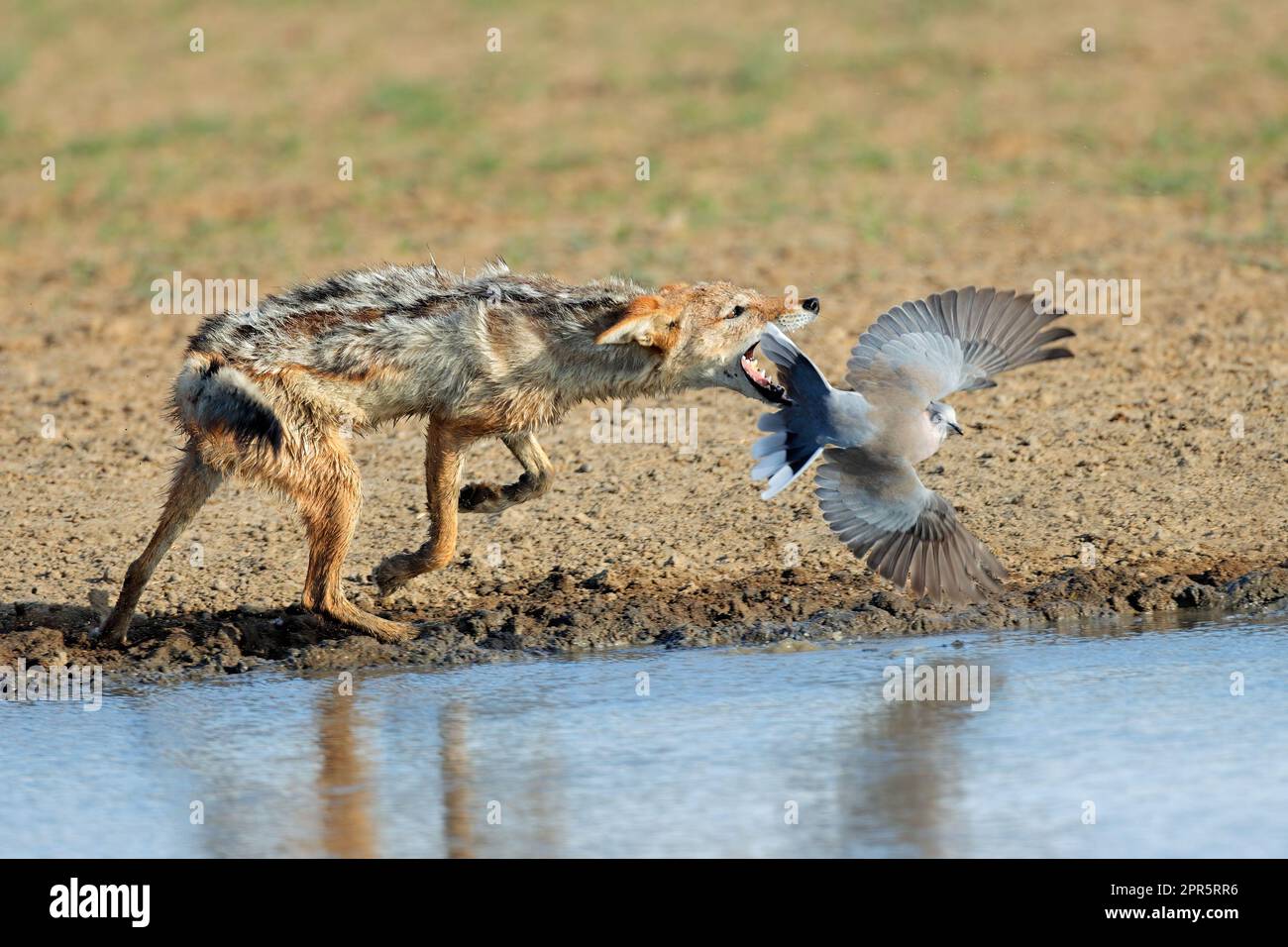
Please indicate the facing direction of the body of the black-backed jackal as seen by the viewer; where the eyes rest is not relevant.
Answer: to the viewer's right

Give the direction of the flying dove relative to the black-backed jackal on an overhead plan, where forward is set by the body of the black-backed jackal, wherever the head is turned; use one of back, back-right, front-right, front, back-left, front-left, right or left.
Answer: front-right
